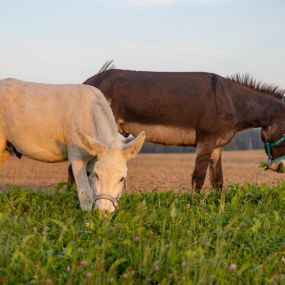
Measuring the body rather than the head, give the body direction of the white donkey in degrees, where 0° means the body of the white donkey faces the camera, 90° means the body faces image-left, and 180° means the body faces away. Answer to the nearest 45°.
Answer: approximately 315°

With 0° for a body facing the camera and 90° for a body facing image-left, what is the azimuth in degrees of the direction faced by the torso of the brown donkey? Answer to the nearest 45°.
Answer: approximately 270°
